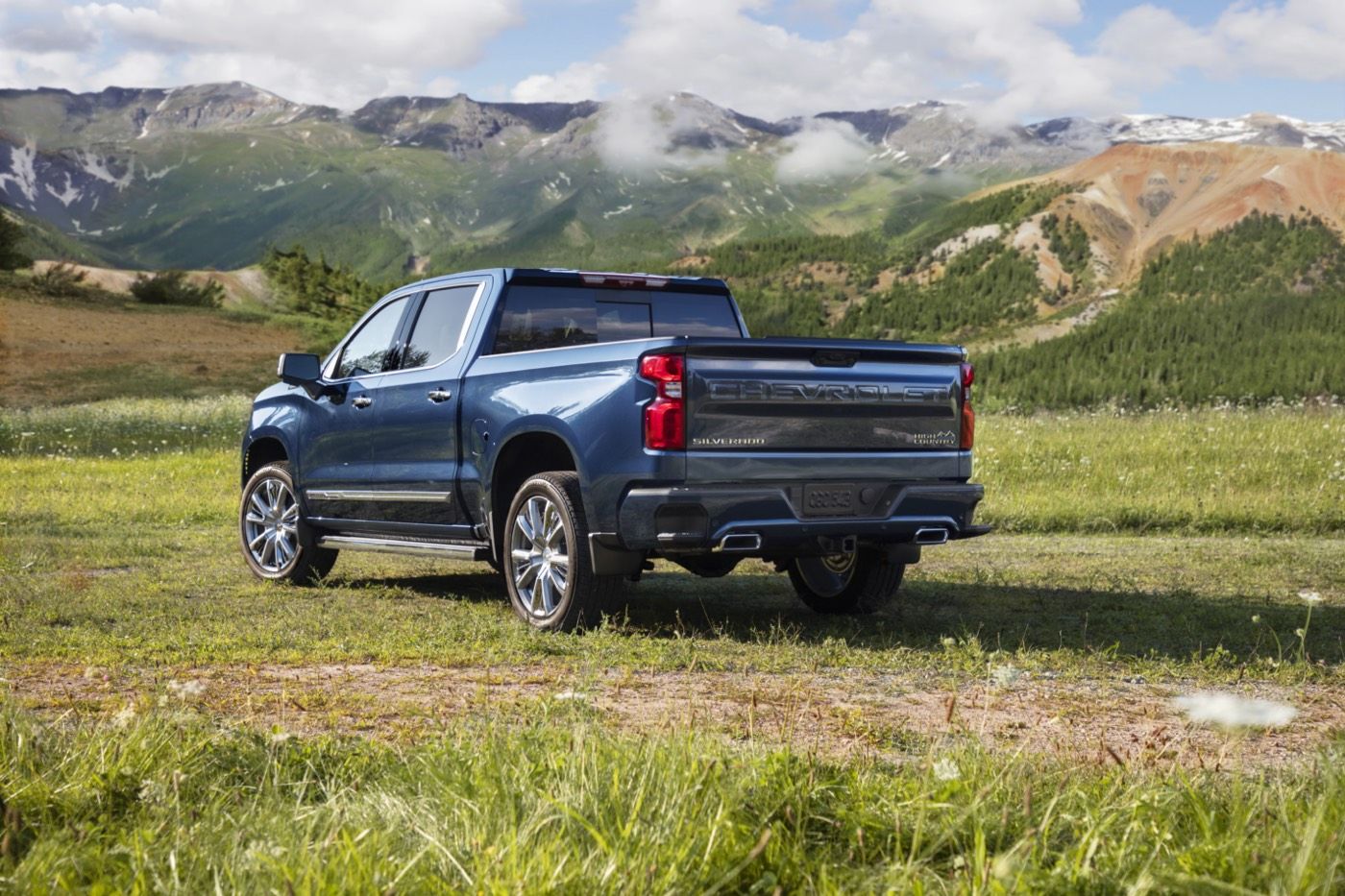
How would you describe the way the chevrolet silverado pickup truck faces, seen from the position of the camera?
facing away from the viewer and to the left of the viewer

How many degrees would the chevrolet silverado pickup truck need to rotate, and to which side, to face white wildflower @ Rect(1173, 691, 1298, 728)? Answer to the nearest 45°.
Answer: approximately 135° to its left
